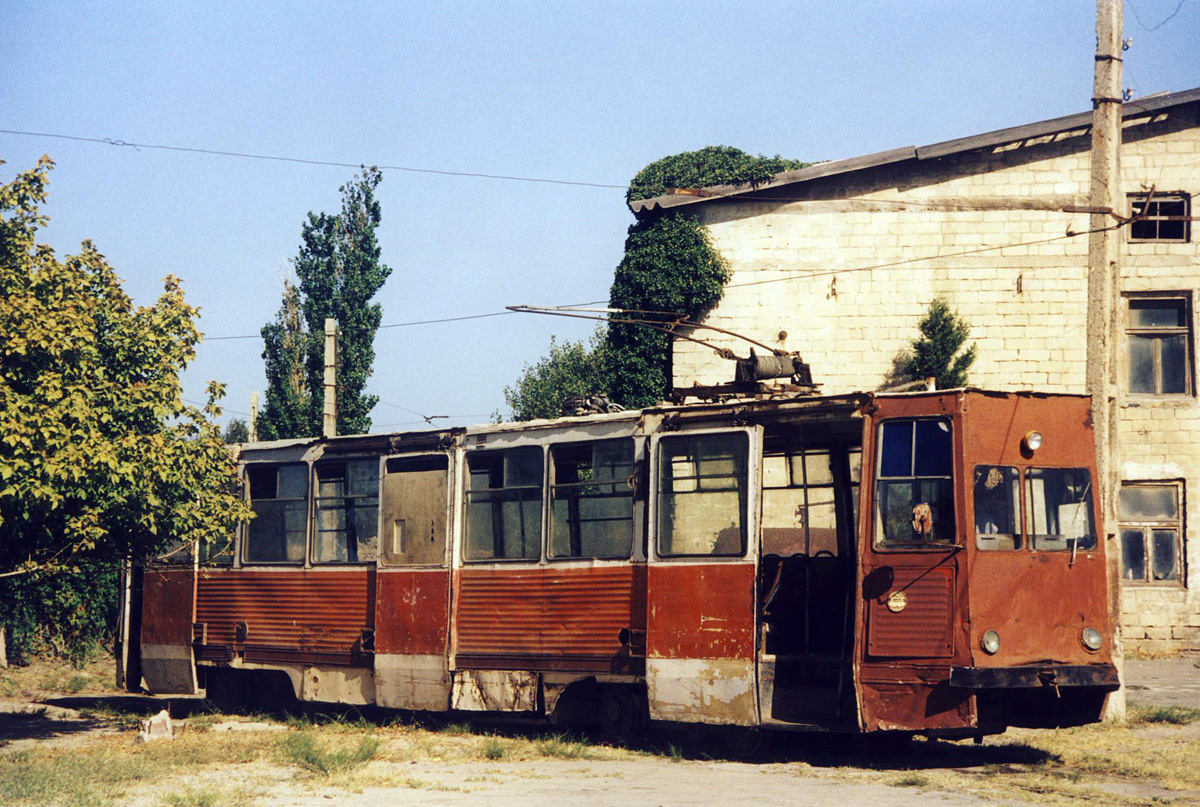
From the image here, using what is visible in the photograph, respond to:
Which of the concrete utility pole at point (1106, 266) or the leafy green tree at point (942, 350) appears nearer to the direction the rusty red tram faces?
the concrete utility pole

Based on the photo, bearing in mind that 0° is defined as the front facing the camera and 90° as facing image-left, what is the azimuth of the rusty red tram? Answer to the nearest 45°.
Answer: approximately 315°

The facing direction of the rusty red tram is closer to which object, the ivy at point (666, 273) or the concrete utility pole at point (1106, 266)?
the concrete utility pole

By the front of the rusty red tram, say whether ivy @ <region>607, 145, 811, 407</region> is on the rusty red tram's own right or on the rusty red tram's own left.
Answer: on the rusty red tram's own left

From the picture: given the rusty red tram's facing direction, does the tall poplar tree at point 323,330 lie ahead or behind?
behind

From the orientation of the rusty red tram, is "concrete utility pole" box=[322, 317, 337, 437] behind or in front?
behind

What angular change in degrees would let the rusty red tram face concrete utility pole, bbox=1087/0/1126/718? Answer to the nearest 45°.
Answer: approximately 45° to its left

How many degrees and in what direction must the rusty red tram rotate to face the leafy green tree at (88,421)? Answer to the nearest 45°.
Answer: approximately 135° to its right
